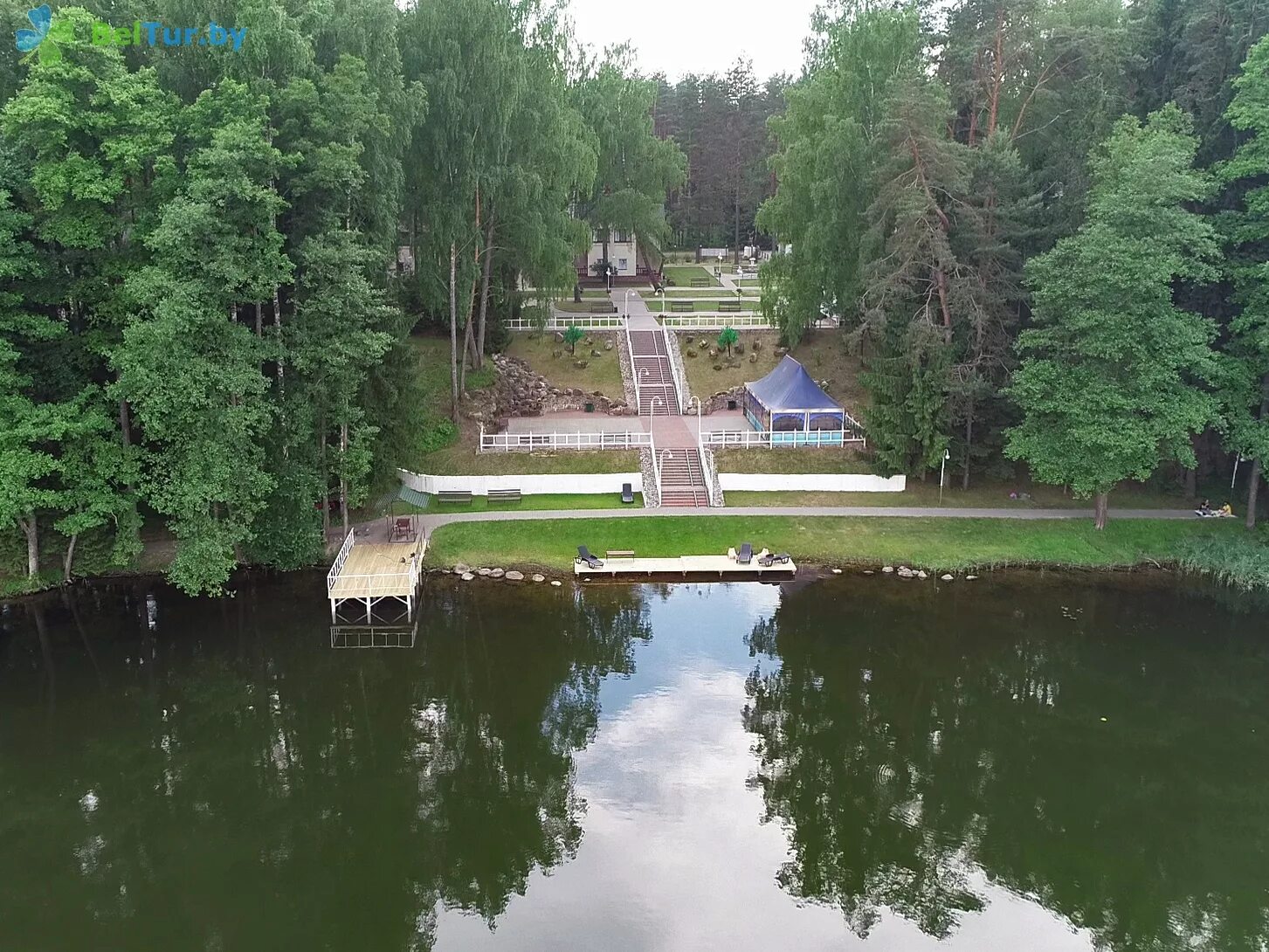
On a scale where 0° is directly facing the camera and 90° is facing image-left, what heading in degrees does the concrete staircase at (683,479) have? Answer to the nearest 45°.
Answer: approximately 0°

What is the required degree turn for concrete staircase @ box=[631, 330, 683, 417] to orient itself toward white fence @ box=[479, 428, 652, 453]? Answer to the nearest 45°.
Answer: approximately 45° to its right

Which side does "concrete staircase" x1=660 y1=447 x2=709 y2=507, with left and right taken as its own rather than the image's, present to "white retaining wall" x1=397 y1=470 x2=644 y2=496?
right

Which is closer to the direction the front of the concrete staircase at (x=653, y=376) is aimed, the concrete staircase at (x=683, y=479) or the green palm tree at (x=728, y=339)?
the concrete staircase

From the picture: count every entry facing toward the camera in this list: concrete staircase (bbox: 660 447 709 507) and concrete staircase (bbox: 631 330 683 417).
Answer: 2

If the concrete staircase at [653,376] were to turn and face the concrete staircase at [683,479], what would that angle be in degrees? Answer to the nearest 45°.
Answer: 0° — it already faces it

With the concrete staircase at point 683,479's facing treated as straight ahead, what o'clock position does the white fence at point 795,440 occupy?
The white fence is roughly at 8 o'clock from the concrete staircase.
